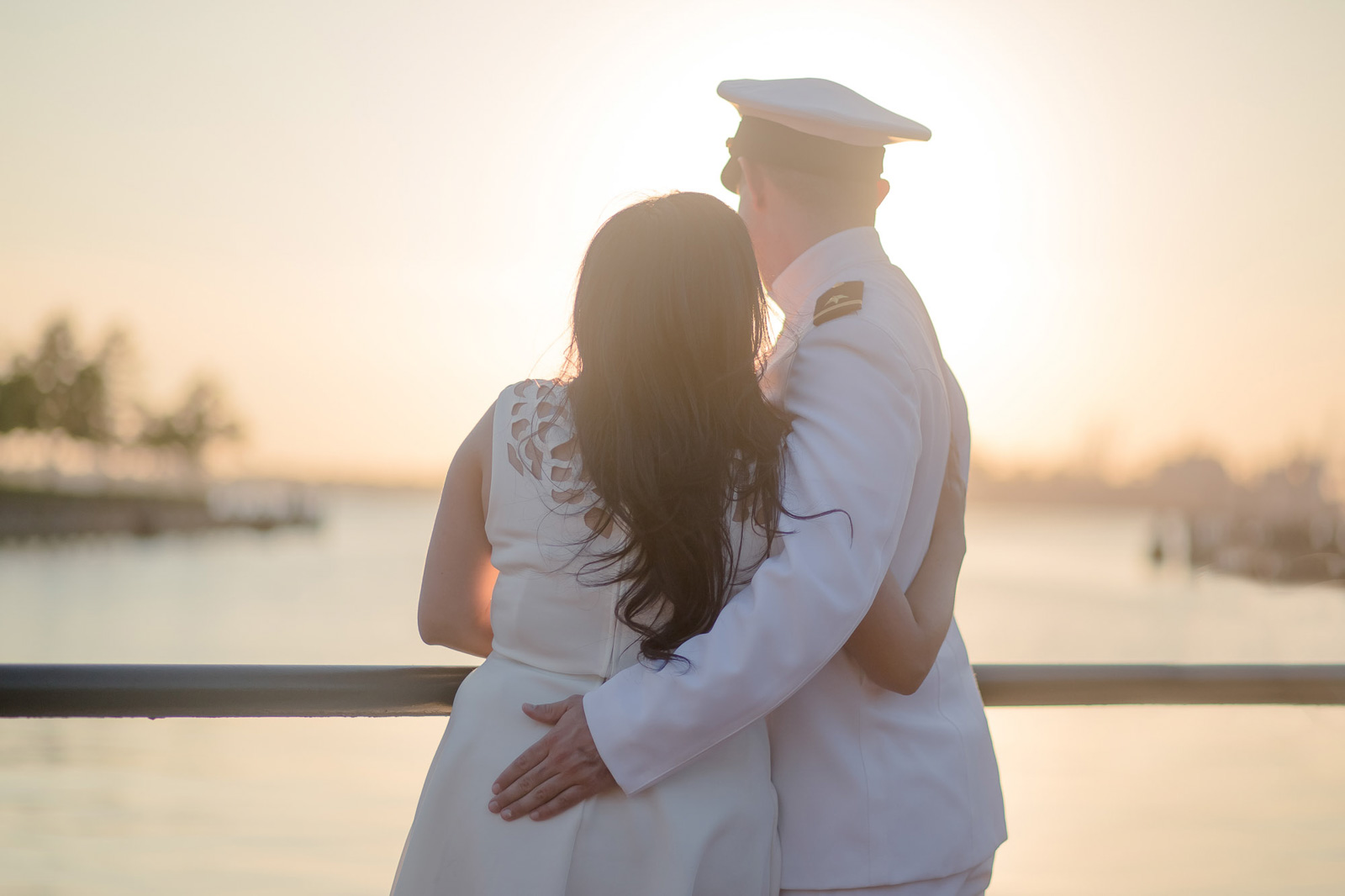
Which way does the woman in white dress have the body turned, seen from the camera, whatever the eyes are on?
away from the camera

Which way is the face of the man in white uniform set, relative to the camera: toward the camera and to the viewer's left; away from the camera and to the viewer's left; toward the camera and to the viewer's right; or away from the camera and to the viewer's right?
away from the camera and to the viewer's left
